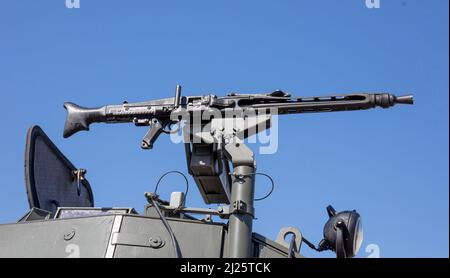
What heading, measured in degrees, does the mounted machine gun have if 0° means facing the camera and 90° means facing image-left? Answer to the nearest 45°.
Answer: approximately 270°
